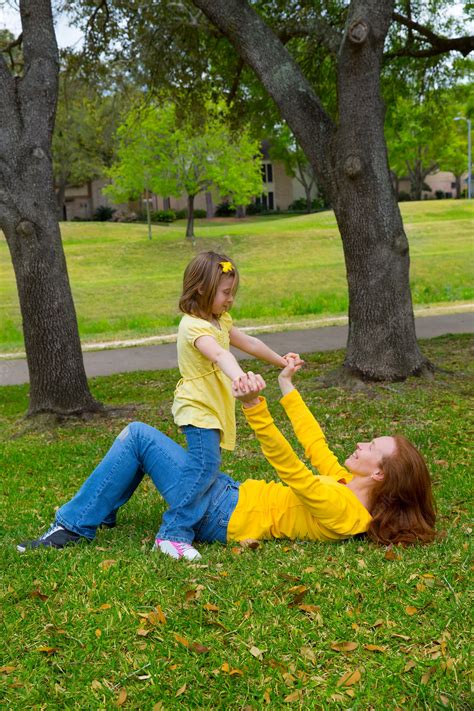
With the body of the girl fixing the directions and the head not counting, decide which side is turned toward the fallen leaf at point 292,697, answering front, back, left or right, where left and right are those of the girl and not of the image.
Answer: right

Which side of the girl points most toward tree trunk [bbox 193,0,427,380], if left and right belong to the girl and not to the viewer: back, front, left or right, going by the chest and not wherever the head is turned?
left

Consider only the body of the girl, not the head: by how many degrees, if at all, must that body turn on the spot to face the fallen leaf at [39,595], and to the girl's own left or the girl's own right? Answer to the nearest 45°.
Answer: approximately 135° to the girl's own right

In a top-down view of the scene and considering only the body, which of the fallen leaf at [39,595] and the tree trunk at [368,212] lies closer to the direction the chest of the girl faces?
the tree trunk

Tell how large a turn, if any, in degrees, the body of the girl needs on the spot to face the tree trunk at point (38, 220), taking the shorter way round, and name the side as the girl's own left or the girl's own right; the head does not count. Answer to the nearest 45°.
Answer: approximately 90° to the girl's own left

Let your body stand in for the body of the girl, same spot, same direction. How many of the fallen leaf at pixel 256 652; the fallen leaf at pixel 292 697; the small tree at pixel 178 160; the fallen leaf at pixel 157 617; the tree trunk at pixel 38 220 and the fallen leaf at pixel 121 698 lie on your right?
4

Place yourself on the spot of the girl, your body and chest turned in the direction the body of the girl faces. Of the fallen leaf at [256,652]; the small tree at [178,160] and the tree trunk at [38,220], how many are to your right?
1

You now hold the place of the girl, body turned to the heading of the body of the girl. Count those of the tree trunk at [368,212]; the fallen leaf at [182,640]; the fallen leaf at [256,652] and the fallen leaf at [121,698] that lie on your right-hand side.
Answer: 3

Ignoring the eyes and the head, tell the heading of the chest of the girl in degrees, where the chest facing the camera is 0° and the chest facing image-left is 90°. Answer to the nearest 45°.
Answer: approximately 270°

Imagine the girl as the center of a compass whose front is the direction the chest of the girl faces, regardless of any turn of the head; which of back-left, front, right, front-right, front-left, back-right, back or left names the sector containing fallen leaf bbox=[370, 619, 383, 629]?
front-right

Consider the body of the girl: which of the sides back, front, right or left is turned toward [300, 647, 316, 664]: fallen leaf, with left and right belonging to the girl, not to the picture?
right

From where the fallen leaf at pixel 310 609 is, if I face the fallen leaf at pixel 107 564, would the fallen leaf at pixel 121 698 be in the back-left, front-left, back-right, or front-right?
front-left

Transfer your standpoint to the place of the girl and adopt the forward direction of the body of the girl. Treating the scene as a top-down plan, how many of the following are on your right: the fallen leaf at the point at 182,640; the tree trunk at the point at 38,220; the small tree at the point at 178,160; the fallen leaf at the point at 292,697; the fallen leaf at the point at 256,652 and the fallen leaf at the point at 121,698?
4
